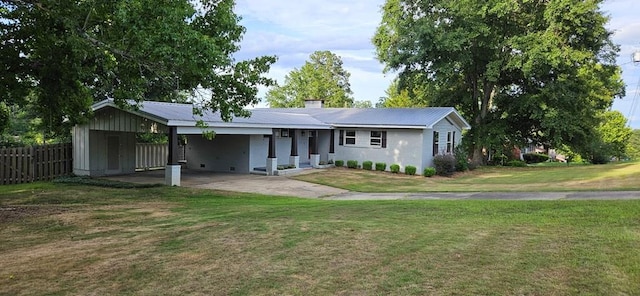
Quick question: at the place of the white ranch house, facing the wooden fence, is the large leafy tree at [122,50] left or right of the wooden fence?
left

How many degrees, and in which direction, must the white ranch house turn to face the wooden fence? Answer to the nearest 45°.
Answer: approximately 45° to its right

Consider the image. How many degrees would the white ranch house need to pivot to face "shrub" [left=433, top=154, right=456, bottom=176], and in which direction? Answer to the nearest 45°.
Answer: approximately 90° to its left

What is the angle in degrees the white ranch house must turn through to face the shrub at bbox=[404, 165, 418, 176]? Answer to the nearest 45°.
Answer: approximately 90° to its left

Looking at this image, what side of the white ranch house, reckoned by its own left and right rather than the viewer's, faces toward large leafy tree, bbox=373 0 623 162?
left

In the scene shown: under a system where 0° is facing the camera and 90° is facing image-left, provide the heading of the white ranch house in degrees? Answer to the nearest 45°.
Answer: approximately 0°

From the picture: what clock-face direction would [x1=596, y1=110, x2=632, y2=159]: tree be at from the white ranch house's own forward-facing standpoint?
The tree is roughly at 8 o'clock from the white ranch house.

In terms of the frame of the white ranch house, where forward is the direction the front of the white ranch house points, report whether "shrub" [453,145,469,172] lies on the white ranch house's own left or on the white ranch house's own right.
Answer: on the white ranch house's own left

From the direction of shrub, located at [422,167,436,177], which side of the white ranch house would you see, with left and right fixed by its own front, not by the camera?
left
